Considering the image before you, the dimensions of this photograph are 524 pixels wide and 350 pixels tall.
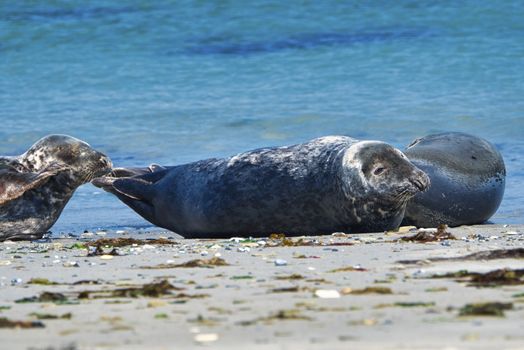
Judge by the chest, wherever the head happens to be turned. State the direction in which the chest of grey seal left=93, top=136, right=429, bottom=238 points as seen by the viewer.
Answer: to the viewer's right

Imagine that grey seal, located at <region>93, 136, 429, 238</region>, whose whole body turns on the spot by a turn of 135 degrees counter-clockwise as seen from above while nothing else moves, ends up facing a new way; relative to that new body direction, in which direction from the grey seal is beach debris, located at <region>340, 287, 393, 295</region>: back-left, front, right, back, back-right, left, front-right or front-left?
back-left

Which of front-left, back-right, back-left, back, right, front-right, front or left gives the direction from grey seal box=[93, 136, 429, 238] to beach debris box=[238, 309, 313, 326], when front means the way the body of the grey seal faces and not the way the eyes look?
right

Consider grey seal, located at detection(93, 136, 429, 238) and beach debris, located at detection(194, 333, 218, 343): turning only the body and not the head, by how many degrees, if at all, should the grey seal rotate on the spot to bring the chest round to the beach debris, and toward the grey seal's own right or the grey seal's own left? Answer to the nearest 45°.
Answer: approximately 90° to the grey seal's own right

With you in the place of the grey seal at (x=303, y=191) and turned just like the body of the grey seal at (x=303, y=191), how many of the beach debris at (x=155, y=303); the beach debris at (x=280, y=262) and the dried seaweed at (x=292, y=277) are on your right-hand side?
3

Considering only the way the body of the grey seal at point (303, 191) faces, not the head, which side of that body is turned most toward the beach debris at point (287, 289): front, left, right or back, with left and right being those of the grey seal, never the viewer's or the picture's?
right

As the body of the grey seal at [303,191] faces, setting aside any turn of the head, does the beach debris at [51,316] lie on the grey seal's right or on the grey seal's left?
on the grey seal's right

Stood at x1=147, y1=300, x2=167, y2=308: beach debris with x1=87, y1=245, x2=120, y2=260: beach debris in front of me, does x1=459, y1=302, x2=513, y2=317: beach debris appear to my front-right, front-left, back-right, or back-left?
back-right

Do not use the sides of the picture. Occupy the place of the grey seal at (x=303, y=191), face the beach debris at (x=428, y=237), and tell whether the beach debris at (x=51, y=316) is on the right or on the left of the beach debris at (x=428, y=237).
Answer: right

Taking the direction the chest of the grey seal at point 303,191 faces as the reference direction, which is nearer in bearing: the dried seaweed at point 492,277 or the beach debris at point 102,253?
the dried seaweed

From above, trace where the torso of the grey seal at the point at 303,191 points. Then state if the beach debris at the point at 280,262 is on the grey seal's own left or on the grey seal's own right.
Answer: on the grey seal's own right

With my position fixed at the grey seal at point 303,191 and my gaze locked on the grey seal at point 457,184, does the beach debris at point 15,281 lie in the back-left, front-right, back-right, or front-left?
back-right

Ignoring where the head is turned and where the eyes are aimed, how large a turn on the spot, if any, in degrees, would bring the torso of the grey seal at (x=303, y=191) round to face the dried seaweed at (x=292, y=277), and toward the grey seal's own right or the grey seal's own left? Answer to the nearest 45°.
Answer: approximately 90° to the grey seal's own right

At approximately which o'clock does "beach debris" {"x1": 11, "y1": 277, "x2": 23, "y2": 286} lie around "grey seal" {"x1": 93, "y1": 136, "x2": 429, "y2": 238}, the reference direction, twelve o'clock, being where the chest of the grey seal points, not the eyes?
The beach debris is roughly at 4 o'clock from the grey seal.

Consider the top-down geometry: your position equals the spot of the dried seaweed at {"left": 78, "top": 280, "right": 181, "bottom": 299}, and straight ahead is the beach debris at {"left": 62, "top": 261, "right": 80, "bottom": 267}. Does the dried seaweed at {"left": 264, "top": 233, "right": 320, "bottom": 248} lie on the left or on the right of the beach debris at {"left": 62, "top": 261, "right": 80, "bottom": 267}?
right

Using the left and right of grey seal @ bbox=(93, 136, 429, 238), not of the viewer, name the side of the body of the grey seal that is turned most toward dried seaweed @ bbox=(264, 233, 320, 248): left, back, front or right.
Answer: right
